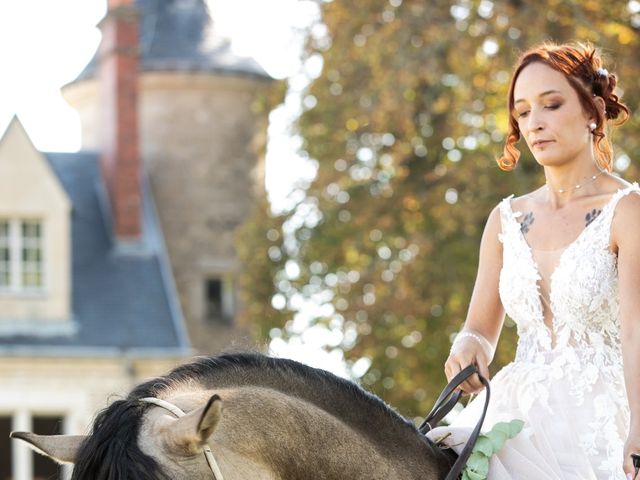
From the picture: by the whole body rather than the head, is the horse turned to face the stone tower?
no

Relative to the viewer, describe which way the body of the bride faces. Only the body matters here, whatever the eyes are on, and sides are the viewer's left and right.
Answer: facing the viewer and to the left of the viewer

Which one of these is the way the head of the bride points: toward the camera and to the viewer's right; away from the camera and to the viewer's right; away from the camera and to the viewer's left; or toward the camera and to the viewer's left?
toward the camera and to the viewer's left

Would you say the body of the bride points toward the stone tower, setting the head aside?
no

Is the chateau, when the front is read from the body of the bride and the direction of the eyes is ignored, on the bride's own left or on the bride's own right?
on the bride's own right

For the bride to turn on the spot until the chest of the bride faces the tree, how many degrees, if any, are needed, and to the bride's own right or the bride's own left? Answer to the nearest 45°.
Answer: approximately 135° to the bride's own right

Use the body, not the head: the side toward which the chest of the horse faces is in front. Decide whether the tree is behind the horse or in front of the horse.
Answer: behind
